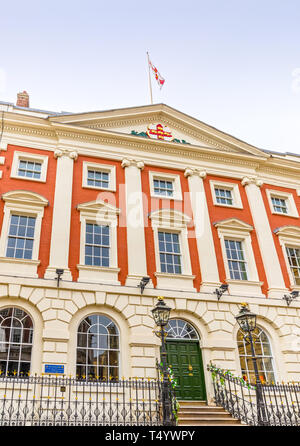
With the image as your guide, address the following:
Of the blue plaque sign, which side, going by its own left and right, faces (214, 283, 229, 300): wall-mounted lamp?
left

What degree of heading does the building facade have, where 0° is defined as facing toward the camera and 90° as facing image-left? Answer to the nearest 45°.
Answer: approximately 0°

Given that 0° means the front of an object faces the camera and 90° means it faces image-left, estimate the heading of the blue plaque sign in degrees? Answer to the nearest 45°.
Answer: approximately 0°

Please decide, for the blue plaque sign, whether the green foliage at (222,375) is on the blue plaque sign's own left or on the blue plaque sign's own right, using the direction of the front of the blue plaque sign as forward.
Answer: on the blue plaque sign's own left

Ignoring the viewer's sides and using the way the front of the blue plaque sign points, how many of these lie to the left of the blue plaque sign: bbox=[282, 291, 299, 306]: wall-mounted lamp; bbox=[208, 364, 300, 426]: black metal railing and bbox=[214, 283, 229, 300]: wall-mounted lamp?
3

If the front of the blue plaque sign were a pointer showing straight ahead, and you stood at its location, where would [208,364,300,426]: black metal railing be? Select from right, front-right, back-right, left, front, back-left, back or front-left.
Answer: left
